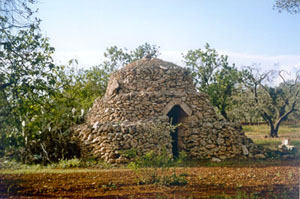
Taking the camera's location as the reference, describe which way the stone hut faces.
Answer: facing the viewer

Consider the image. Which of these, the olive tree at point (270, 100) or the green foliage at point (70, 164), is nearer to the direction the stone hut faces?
the green foliage

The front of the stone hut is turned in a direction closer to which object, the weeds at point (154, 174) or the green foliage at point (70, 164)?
the weeds

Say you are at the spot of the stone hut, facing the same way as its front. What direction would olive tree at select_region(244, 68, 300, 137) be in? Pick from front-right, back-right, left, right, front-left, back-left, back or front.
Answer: back-left

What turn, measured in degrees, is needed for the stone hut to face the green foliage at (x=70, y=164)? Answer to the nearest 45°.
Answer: approximately 45° to its right

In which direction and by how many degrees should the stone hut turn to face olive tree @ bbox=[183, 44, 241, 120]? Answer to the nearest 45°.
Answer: approximately 135° to its left

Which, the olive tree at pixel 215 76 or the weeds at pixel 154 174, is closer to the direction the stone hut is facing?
the weeds

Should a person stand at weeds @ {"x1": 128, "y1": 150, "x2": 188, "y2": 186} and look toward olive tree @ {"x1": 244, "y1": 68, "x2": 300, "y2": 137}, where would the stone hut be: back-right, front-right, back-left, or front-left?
front-left

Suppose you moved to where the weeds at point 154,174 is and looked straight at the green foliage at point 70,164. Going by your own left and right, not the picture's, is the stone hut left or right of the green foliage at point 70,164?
right

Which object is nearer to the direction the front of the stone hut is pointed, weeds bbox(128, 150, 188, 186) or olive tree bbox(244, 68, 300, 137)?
the weeds

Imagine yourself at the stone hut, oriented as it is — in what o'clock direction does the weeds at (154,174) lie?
The weeds is roughly at 12 o'clock from the stone hut.
